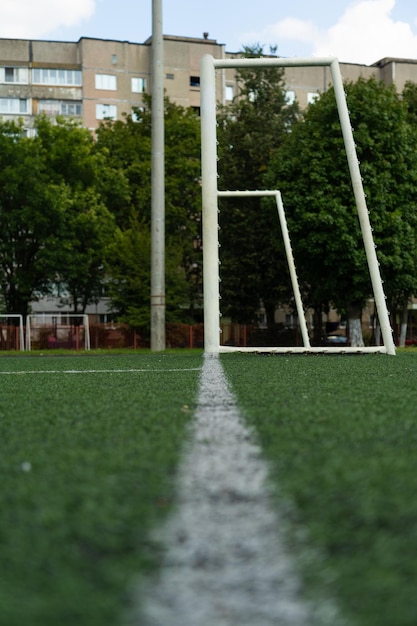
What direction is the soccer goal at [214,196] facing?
to the viewer's left

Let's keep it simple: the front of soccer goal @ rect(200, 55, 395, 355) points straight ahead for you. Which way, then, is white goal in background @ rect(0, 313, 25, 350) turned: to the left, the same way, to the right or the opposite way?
to the left

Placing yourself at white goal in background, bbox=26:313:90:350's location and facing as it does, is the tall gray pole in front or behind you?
in front

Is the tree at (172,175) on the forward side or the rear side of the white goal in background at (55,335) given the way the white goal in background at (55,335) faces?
on the rear side

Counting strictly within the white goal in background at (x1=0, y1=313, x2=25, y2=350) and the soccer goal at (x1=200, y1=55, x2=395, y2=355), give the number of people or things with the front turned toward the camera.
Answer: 1

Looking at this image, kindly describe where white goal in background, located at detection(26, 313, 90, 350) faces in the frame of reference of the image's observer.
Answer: facing the viewer

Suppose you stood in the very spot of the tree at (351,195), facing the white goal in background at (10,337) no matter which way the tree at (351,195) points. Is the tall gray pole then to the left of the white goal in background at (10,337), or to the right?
left

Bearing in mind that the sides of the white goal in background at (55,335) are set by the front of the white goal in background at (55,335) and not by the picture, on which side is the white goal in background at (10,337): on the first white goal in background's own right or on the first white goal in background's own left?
on the first white goal in background's own right

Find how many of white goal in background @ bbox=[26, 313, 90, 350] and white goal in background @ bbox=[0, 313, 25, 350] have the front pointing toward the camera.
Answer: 2

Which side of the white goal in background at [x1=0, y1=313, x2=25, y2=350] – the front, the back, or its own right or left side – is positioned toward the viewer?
front
